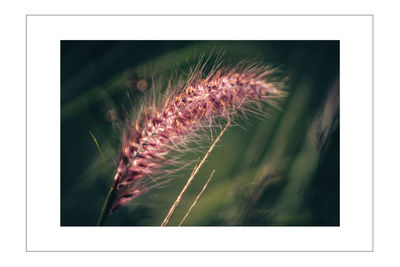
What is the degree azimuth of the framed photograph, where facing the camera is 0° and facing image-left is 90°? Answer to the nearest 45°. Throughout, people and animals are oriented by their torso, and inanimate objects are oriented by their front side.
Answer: approximately 0°
